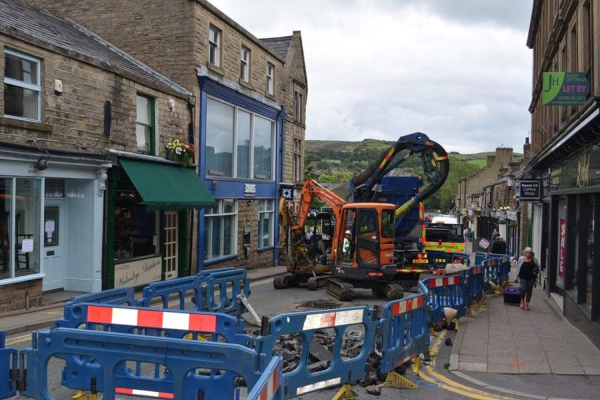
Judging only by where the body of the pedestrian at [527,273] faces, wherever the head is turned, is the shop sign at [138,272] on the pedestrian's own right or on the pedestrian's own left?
on the pedestrian's own right

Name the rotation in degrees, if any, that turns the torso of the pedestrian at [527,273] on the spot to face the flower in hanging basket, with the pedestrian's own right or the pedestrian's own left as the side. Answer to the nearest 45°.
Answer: approximately 90° to the pedestrian's own right

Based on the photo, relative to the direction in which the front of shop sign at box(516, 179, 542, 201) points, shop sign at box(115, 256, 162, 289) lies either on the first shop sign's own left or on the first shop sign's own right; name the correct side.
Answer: on the first shop sign's own right

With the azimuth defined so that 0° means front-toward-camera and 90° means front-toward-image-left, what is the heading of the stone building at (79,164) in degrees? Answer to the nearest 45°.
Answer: approximately 315°

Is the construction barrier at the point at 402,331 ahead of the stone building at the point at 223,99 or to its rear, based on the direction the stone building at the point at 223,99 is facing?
ahead

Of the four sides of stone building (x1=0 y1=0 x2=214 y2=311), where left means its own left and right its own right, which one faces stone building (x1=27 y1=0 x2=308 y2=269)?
left

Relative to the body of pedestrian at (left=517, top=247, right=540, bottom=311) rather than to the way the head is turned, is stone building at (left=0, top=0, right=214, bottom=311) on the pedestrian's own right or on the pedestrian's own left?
on the pedestrian's own right

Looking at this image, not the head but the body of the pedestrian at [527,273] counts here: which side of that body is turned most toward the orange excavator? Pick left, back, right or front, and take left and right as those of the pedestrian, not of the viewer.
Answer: right
